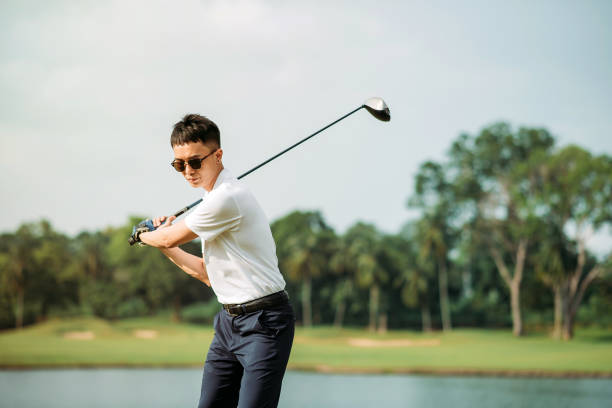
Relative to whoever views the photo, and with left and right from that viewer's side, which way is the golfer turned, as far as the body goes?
facing the viewer and to the left of the viewer

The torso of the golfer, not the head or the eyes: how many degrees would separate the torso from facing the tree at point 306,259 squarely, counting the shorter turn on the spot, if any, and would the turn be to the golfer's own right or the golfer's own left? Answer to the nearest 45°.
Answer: approximately 135° to the golfer's own right

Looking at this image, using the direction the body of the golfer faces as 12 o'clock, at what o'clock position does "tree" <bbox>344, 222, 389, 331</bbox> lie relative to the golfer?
The tree is roughly at 5 o'clock from the golfer.

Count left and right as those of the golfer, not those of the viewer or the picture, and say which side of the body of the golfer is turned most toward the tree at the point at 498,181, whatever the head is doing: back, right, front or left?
back

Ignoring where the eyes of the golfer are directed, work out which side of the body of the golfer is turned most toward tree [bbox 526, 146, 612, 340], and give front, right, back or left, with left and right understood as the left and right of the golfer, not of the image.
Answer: back

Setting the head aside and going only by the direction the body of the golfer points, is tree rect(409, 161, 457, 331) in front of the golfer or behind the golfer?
behind

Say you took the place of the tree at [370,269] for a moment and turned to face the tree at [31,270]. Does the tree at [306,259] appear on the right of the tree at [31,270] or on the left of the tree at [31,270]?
right

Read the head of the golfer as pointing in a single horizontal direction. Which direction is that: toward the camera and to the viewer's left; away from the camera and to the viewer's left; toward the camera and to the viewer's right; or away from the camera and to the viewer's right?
toward the camera and to the viewer's left

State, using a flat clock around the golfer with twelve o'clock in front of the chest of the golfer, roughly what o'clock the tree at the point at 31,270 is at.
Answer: The tree is roughly at 4 o'clock from the golfer.
